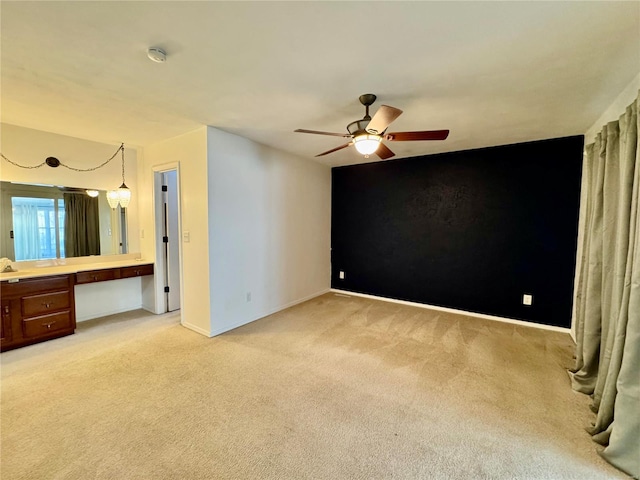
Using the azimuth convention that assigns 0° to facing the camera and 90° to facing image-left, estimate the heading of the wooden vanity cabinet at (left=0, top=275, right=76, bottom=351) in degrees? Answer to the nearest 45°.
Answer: approximately 315°

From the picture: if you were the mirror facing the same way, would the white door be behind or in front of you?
in front

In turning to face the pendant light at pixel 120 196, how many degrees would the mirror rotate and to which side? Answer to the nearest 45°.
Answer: approximately 45° to its left

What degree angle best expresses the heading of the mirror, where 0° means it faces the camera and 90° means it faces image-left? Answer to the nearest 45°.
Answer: approximately 315°

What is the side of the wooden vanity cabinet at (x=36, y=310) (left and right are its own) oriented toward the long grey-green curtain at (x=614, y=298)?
front

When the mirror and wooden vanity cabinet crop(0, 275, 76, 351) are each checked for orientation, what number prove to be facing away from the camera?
0

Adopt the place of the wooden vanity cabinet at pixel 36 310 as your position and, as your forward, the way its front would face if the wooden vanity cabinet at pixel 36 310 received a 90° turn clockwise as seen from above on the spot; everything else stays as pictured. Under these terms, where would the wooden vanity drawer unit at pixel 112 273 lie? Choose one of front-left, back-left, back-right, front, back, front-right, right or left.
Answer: back-left

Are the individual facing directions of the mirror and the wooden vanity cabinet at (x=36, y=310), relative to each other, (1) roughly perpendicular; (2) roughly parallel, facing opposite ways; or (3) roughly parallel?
roughly parallel

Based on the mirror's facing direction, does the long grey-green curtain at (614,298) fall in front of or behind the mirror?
in front

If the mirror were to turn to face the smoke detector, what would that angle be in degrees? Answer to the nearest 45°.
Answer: approximately 45° to its right

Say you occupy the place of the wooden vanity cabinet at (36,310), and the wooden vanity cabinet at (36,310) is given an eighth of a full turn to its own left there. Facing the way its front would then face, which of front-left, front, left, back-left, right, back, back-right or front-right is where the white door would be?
front
